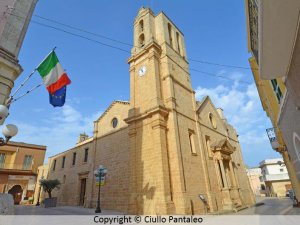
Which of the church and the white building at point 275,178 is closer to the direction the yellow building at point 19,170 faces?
the church

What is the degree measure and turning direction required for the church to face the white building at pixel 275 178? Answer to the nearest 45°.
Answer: approximately 90° to its left

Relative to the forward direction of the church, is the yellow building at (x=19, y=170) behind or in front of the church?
behind

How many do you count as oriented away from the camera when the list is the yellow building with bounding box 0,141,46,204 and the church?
0

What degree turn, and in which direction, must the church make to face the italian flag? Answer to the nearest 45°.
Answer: approximately 45° to its right

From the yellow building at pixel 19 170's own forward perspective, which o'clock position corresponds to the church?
The church is roughly at 11 o'clock from the yellow building.

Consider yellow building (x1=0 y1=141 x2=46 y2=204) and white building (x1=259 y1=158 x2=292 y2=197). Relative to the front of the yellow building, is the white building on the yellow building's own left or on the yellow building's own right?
on the yellow building's own left

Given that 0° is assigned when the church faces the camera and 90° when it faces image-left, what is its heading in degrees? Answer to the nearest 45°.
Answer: approximately 315°
